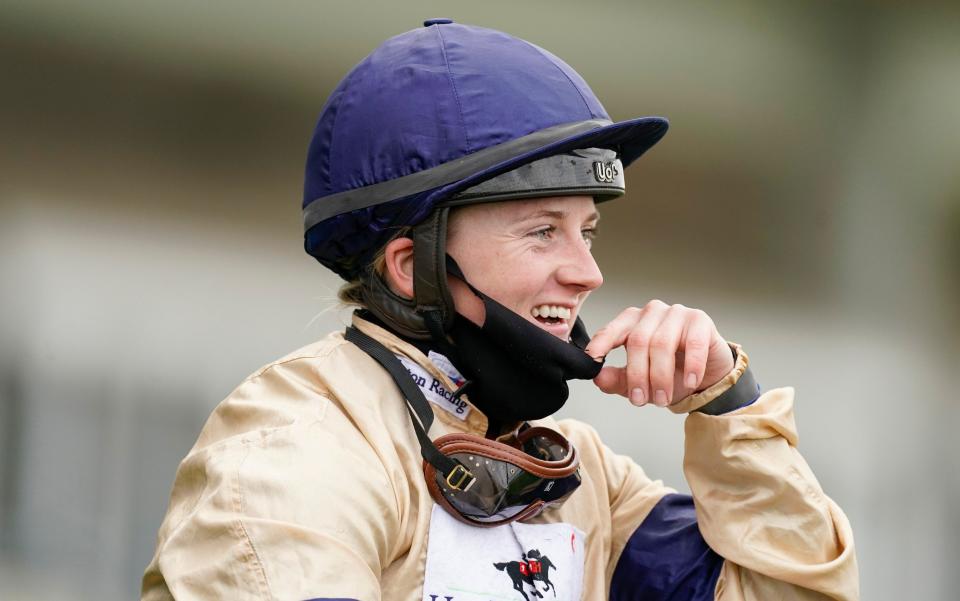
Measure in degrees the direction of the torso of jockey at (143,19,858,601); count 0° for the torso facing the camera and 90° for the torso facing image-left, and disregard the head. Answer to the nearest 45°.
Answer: approximately 315°
